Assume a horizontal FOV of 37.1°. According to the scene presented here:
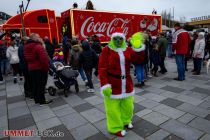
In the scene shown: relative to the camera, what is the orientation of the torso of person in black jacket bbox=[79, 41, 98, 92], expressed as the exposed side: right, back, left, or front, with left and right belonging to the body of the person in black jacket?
back

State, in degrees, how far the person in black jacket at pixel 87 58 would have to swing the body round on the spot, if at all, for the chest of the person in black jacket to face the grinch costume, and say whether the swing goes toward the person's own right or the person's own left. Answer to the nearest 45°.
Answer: approximately 180°

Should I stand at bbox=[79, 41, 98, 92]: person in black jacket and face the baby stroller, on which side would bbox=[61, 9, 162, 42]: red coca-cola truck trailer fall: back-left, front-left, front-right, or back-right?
back-right

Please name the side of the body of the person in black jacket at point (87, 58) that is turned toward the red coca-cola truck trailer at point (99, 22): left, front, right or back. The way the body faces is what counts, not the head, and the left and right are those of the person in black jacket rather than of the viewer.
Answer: front
